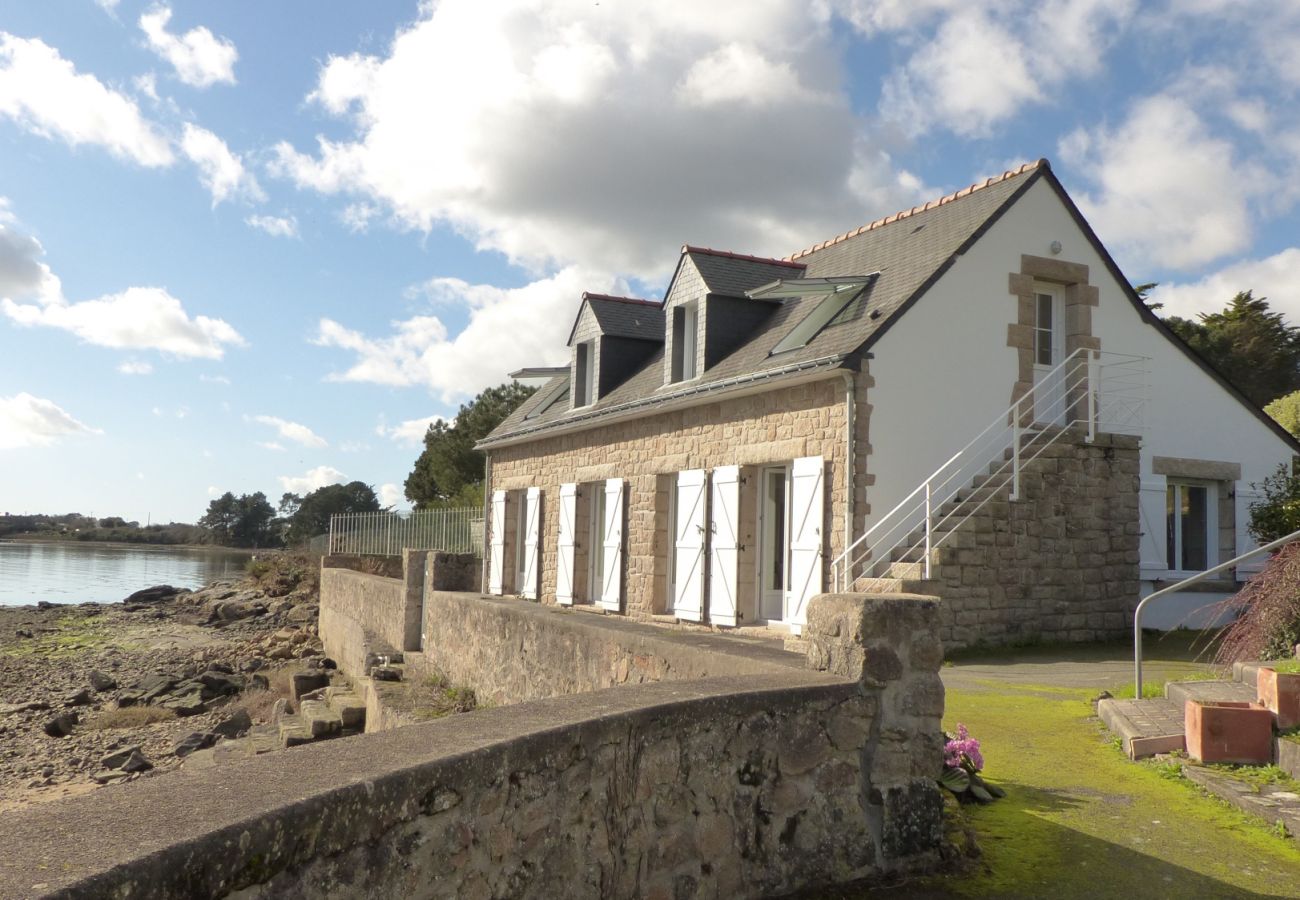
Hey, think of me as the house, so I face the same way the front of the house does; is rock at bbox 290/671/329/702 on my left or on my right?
on my right

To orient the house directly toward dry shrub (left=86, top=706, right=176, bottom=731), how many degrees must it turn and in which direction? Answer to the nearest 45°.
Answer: approximately 45° to its right

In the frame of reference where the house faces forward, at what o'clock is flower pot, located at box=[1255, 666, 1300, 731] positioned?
The flower pot is roughly at 10 o'clock from the house.

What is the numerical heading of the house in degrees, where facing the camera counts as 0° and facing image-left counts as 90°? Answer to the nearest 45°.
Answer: approximately 45°

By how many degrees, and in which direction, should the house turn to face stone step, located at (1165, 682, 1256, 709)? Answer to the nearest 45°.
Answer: approximately 45° to its left

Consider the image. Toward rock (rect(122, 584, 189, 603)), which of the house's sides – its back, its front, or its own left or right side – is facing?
right

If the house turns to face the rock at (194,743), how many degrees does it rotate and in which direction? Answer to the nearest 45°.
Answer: approximately 45° to its right
